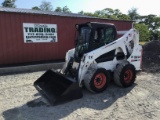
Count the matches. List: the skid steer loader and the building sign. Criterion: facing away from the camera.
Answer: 0

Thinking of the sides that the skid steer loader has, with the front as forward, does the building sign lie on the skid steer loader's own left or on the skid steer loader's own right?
on the skid steer loader's own right

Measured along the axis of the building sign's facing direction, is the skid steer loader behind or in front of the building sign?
in front

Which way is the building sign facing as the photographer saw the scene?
facing the viewer

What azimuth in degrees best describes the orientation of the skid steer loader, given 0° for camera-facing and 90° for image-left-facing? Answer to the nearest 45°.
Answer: approximately 45°
